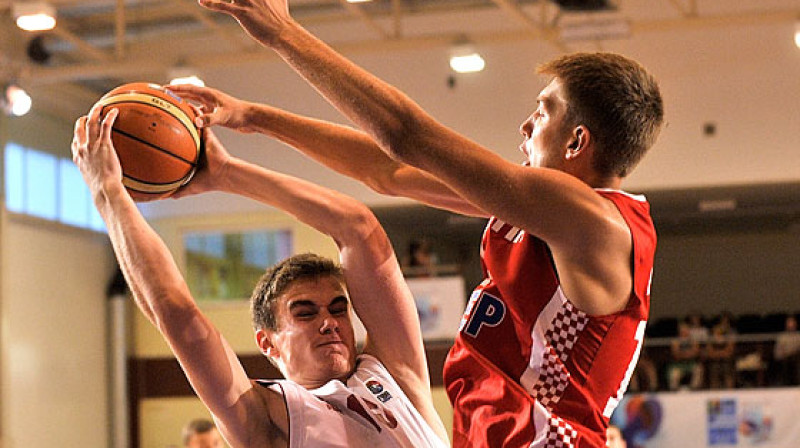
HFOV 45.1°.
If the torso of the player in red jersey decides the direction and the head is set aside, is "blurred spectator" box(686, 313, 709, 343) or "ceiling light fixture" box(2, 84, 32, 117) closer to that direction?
the ceiling light fixture

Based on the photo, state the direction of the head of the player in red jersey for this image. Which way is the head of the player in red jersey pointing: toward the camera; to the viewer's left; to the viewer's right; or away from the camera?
to the viewer's left

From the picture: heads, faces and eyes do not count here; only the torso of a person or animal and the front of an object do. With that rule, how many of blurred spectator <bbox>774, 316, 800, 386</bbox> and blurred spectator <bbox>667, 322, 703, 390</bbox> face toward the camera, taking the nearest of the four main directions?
2

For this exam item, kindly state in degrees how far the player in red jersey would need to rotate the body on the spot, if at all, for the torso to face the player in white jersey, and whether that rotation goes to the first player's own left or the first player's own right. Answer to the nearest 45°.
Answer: approximately 45° to the first player's own right

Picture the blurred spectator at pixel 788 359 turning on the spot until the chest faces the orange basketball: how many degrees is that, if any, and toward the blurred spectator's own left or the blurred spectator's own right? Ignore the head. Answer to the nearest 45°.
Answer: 0° — they already face it

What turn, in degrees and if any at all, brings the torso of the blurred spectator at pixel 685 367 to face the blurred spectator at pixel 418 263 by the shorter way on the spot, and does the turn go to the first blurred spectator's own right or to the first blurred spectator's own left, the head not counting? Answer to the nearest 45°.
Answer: approximately 90° to the first blurred spectator's own right

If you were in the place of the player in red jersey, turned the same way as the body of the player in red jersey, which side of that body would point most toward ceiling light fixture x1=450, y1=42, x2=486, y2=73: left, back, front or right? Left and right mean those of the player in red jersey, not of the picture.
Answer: right

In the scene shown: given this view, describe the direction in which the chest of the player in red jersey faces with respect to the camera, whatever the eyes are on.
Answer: to the viewer's left

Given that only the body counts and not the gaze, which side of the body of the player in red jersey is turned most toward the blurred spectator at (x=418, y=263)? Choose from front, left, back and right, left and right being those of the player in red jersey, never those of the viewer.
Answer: right

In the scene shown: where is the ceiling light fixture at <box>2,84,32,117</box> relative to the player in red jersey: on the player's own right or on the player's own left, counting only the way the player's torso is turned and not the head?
on the player's own right
